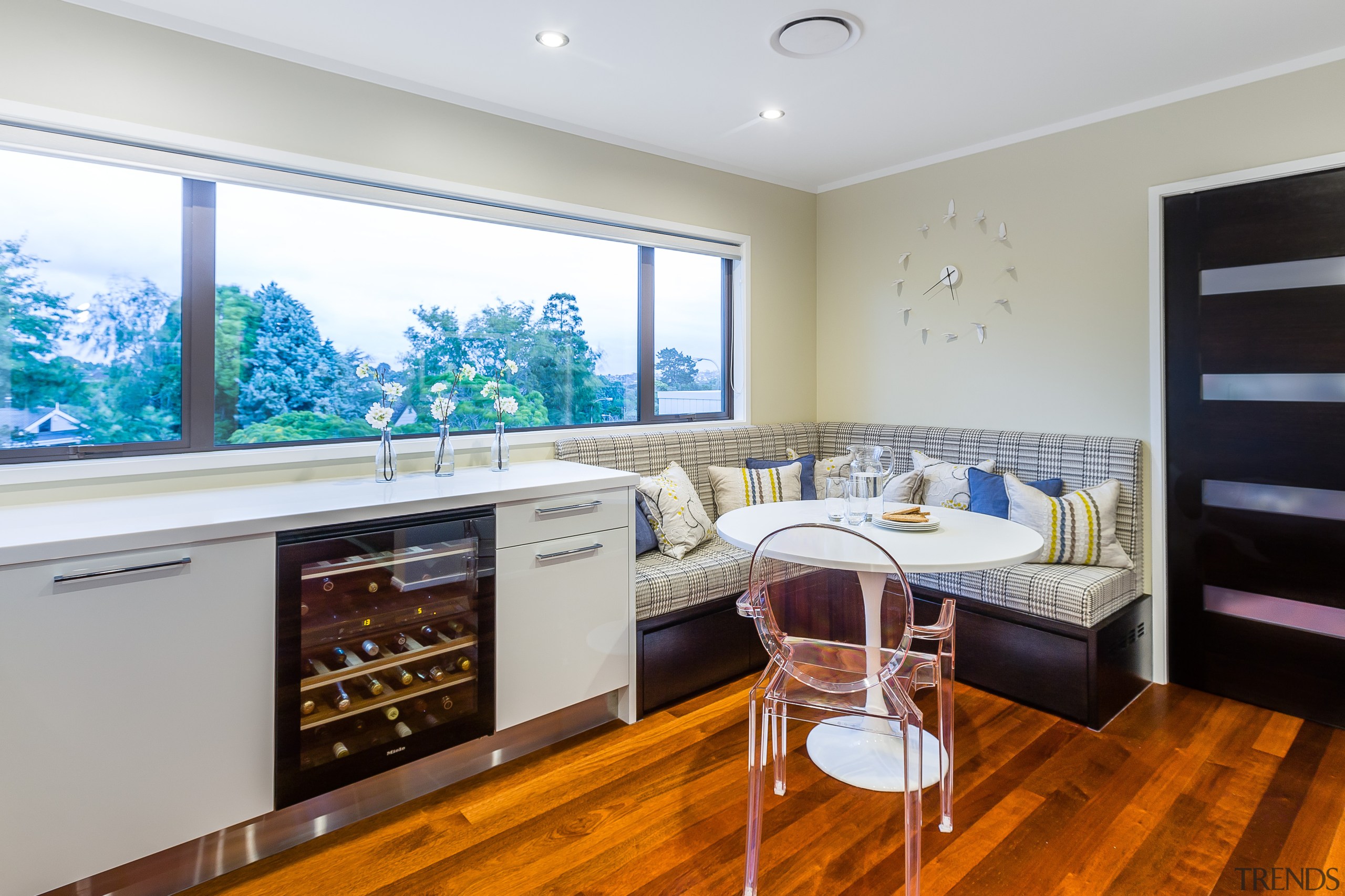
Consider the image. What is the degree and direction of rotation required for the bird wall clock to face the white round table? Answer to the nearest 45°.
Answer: approximately 45° to its left

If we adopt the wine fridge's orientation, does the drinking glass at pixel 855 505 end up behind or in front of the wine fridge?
in front

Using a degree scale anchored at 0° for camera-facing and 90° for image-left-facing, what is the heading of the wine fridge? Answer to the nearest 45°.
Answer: approximately 315°

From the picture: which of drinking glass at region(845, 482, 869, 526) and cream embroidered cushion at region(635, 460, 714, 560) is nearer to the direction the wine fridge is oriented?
the drinking glass

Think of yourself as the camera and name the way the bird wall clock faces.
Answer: facing the viewer and to the left of the viewer

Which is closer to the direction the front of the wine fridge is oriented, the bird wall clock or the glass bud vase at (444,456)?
the bird wall clock

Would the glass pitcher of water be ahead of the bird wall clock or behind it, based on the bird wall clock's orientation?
ahead

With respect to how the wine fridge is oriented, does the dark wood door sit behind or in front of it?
in front

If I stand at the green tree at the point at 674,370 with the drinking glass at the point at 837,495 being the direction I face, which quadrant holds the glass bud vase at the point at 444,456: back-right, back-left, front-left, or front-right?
front-right

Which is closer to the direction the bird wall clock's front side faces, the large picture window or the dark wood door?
the large picture window
